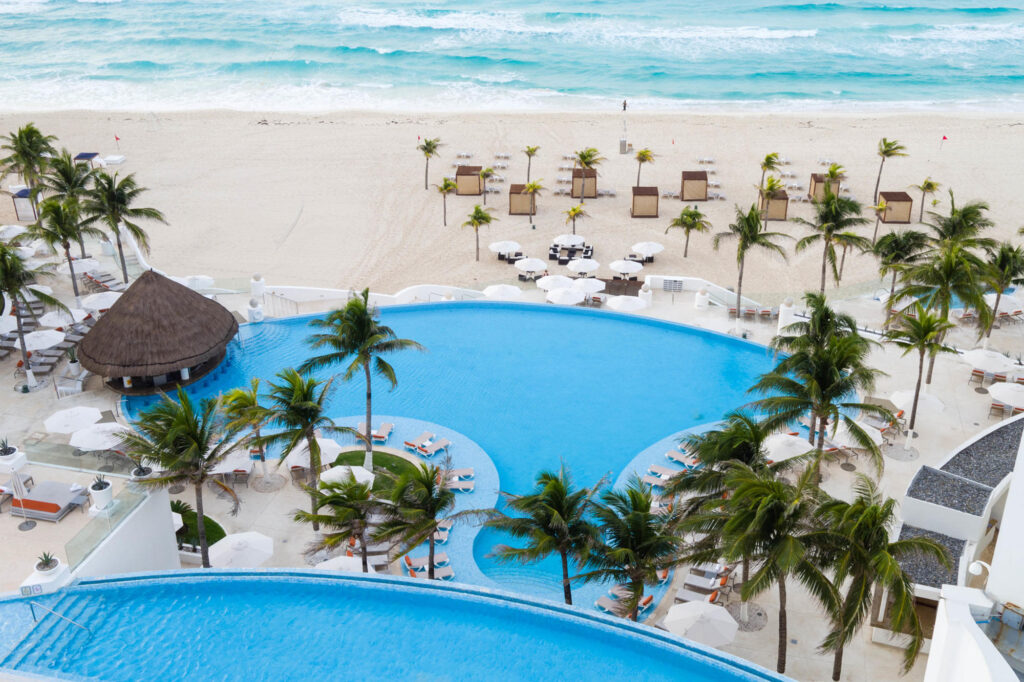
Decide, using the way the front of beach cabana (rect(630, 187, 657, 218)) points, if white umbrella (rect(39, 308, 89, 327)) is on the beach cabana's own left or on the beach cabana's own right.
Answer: on the beach cabana's own left

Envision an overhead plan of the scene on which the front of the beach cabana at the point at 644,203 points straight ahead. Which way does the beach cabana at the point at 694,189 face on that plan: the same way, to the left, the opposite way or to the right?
the same way

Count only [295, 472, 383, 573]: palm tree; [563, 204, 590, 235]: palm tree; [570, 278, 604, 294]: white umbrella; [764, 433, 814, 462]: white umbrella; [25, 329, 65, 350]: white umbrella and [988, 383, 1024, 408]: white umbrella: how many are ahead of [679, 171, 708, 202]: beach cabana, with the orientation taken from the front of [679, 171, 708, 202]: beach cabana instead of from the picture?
0

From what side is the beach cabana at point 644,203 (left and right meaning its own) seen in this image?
back

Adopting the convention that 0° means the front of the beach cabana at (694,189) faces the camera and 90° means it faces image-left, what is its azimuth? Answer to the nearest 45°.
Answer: approximately 180°

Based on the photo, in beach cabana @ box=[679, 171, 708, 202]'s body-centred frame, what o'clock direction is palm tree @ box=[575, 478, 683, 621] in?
The palm tree is roughly at 6 o'clock from the beach cabana.

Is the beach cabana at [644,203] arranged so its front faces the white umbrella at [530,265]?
no

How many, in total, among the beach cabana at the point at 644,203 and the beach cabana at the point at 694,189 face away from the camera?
2

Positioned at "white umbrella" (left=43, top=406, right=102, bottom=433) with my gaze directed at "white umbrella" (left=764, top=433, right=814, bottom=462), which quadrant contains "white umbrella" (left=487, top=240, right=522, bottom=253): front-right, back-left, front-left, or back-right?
front-left

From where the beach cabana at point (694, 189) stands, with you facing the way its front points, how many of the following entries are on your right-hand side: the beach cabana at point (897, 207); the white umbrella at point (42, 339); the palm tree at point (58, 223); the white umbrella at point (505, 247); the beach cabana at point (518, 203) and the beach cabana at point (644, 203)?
1

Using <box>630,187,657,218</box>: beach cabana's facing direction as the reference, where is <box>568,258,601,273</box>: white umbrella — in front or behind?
behind

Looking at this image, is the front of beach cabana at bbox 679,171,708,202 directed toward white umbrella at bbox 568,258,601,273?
no

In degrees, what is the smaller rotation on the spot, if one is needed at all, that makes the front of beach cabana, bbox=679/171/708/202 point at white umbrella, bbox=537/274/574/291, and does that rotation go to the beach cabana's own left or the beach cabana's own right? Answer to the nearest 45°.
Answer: approximately 180°

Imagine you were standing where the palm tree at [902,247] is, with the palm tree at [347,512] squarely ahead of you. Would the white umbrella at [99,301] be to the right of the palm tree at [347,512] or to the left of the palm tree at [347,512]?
right

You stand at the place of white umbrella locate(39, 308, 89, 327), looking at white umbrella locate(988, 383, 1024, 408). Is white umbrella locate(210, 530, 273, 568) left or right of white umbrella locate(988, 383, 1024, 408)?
right
